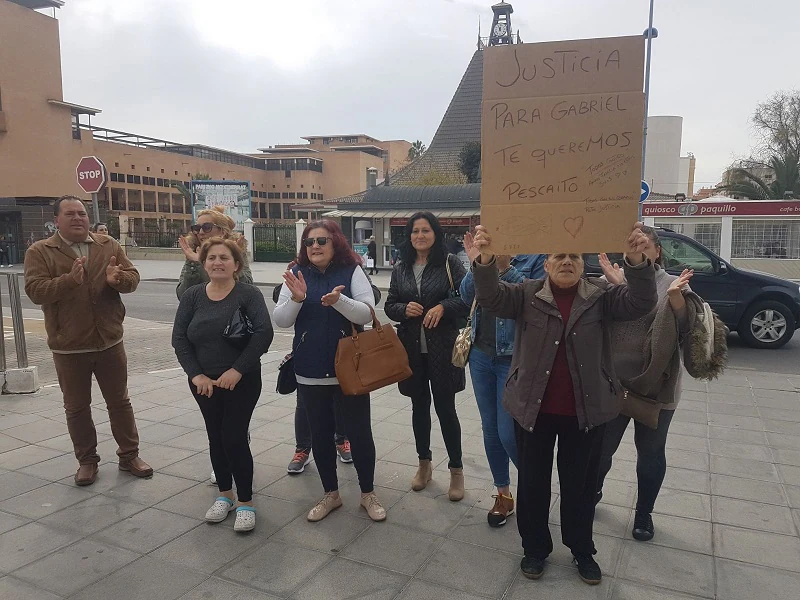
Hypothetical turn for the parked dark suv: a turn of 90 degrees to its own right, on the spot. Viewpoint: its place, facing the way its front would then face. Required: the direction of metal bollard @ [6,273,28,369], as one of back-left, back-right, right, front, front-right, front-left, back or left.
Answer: front-right

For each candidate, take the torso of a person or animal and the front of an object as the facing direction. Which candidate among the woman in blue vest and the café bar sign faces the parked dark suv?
the café bar sign

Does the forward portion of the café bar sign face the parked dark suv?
yes

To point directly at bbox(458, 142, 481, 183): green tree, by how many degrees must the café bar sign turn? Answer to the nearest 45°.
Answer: approximately 135° to its right

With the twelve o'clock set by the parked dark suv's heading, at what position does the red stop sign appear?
The red stop sign is roughly at 5 o'clock from the parked dark suv.

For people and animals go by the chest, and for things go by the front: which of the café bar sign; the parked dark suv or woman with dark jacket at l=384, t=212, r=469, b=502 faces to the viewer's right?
the parked dark suv

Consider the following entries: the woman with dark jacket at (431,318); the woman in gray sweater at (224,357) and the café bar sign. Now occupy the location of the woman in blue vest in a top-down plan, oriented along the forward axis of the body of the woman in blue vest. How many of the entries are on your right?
1

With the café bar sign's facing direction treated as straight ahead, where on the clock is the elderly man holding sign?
The elderly man holding sign is roughly at 12 o'clock from the café bar sign.

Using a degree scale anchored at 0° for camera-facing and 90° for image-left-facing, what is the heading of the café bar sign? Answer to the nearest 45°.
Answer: approximately 0°

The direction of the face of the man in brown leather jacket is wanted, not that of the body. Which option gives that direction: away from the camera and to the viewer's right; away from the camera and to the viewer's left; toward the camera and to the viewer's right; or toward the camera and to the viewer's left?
toward the camera and to the viewer's right

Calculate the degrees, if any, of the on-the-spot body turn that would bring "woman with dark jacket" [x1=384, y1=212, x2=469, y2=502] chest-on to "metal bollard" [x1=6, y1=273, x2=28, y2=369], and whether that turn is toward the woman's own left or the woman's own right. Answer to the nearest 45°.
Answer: approximately 135° to the woman's own right

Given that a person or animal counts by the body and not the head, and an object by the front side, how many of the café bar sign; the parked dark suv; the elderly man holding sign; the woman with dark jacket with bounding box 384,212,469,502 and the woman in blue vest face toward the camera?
4
